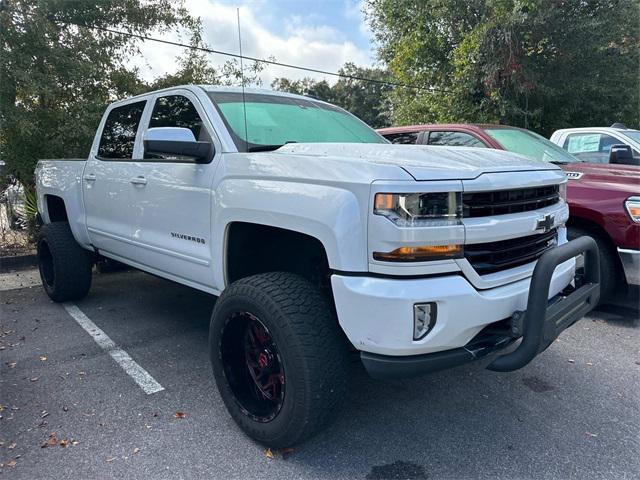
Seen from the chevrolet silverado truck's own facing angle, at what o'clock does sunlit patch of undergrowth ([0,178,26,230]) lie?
The sunlit patch of undergrowth is roughly at 6 o'clock from the chevrolet silverado truck.

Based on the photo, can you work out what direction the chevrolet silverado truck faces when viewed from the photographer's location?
facing the viewer and to the right of the viewer

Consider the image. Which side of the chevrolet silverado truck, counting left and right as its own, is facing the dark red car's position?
left

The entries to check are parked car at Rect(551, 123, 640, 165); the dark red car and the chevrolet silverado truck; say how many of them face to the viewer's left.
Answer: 0

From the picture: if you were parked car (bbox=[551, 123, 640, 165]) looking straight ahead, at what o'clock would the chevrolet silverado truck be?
The chevrolet silverado truck is roughly at 2 o'clock from the parked car.

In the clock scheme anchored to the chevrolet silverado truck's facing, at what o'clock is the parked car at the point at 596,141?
The parked car is roughly at 9 o'clock from the chevrolet silverado truck.

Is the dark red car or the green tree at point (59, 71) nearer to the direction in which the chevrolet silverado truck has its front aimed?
the dark red car

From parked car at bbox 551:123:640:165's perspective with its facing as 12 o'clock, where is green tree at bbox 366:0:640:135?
The green tree is roughly at 7 o'clock from the parked car.

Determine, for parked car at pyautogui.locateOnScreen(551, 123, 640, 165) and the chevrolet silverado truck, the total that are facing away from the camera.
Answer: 0

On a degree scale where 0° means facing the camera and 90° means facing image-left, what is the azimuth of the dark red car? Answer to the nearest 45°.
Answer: approximately 315°

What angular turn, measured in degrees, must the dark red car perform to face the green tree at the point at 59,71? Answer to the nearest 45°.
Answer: approximately 135° to its right

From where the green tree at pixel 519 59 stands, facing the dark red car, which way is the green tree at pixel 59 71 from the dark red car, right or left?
right
